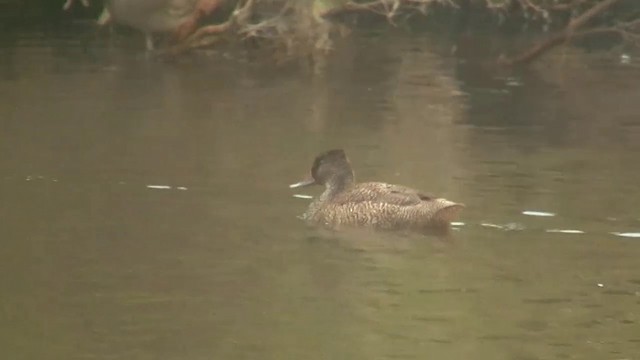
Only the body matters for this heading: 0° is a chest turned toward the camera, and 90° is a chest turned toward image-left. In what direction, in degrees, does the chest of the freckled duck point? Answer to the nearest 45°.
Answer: approximately 90°

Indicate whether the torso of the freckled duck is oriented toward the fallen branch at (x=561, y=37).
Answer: no

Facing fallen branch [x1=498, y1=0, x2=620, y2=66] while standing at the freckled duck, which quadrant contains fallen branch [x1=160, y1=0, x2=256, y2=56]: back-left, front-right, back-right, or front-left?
front-left

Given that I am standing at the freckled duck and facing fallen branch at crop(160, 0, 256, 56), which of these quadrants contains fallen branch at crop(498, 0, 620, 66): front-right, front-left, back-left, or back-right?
front-right

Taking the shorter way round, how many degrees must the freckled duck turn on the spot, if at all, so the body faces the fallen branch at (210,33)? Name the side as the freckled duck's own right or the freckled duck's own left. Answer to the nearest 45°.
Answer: approximately 90° to the freckled duck's own right
